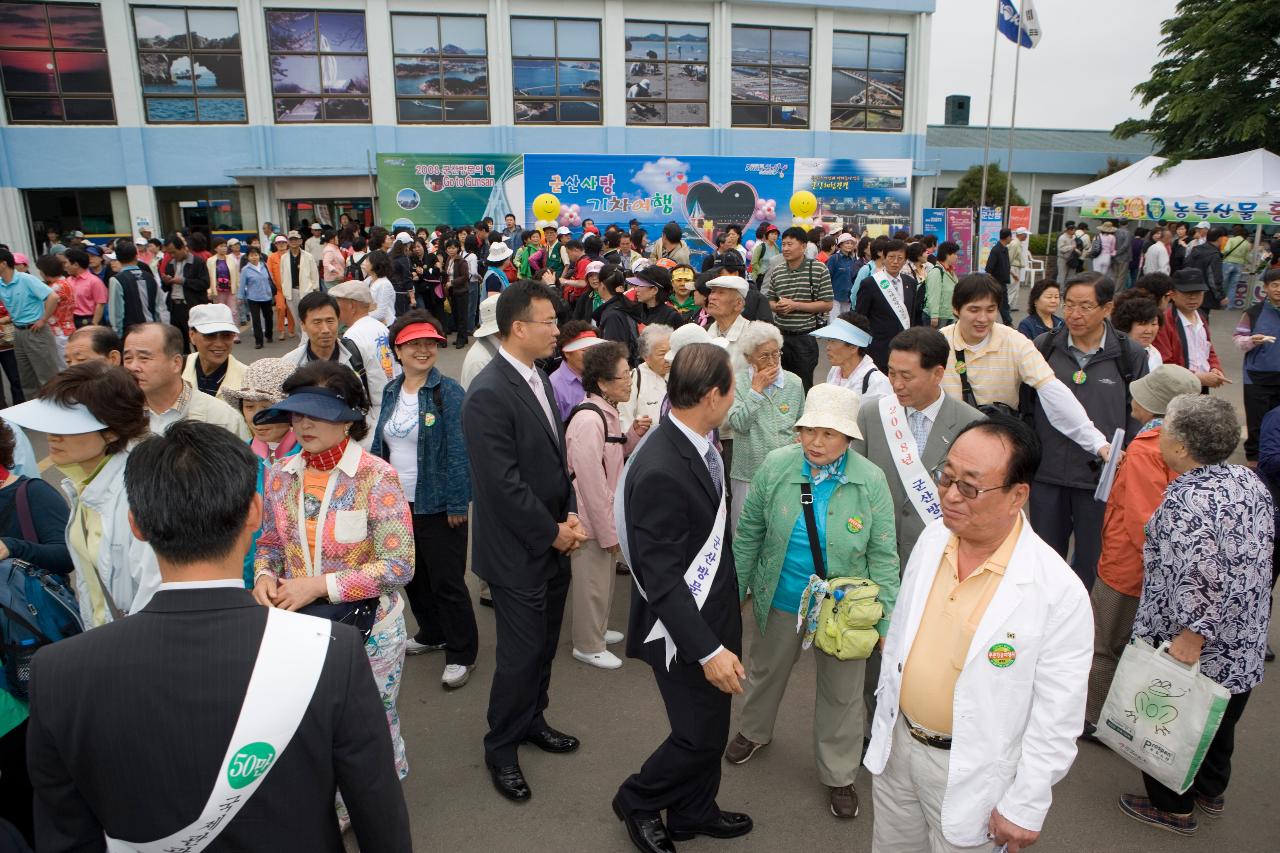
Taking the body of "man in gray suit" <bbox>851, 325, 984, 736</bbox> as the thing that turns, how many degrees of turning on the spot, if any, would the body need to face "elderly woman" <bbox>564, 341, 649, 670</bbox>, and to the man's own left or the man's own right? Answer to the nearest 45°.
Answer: approximately 45° to the man's own right

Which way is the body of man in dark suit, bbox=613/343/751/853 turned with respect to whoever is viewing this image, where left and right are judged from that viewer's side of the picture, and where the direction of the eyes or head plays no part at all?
facing to the right of the viewer

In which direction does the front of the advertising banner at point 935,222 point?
toward the camera

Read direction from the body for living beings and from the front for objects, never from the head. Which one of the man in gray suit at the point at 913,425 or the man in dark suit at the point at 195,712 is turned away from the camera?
the man in dark suit at the point at 195,712

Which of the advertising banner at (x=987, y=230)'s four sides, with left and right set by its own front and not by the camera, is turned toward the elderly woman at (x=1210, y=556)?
front

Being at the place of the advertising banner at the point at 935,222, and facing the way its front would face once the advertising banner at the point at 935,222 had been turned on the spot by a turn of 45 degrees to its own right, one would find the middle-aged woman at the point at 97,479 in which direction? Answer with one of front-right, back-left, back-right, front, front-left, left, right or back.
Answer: front-left

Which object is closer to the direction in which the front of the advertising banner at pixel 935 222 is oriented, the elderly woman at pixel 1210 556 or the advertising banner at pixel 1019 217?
the elderly woman

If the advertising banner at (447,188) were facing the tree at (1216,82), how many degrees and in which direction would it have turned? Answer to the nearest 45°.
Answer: approximately 90° to its left

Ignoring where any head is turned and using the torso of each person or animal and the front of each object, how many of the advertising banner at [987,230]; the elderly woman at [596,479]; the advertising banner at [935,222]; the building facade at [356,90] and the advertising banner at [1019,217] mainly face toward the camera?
4

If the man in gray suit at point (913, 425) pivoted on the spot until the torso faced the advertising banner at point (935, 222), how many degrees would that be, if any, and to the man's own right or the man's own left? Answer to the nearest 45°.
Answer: approximately 135° to the man's own right

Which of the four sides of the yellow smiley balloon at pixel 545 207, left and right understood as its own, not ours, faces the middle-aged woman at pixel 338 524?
front

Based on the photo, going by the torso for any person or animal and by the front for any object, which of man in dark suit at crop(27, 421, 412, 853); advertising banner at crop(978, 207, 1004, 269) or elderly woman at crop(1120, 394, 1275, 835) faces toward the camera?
the advertising banner

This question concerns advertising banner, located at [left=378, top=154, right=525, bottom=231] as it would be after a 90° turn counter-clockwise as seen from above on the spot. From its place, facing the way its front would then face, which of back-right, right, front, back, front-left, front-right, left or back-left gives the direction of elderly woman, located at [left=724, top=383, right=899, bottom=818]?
right
